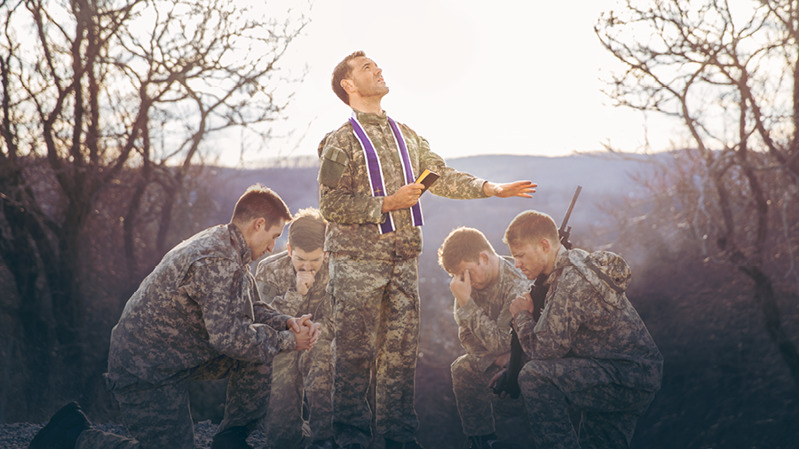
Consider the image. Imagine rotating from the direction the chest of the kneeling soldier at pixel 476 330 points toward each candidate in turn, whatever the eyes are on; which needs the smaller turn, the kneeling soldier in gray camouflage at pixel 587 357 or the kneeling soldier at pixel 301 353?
the kneeling soldier

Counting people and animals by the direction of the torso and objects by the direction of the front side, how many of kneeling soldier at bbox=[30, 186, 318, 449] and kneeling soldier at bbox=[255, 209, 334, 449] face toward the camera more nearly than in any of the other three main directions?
1

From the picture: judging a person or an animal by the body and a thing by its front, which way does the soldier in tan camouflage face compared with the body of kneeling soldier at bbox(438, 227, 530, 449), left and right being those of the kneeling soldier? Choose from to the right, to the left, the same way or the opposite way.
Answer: to the left

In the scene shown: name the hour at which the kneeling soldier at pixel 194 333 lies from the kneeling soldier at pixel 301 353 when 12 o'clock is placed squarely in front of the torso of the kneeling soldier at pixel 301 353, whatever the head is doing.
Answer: the kneeling soldier at pixel 194 333 is roughly at 1 o'clock from the kneeling soldier at pixel 301 353.

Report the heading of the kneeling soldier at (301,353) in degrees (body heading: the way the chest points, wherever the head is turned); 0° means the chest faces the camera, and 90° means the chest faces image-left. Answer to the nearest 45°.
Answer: approximately 0°

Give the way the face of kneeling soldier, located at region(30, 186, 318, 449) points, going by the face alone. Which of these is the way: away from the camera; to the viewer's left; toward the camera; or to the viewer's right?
to the viewer's right

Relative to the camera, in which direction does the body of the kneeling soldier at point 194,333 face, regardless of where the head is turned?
to the viewer's right

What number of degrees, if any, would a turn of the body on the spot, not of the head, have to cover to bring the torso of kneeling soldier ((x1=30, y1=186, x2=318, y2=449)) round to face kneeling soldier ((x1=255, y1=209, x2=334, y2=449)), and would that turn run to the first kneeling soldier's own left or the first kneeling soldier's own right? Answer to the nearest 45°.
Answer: approximately 45° to the first kneeling soldier's own left

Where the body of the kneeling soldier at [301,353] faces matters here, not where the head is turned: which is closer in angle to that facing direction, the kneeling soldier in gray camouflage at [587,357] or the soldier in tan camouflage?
the soldier in tan camouflage

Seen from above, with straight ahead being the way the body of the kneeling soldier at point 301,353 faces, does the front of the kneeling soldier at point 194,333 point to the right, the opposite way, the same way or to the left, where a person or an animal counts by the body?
to the left
